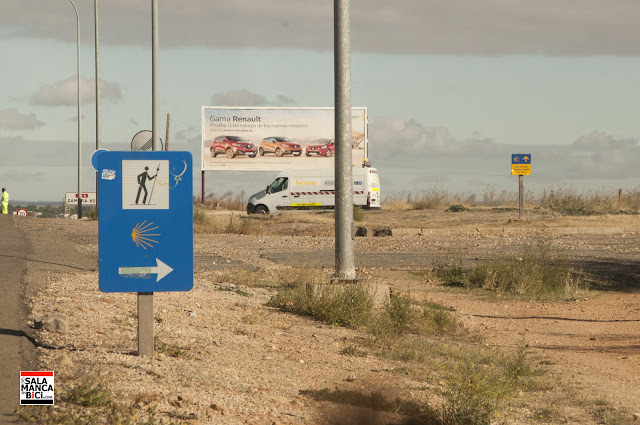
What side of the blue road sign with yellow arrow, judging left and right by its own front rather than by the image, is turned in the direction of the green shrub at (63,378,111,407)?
front

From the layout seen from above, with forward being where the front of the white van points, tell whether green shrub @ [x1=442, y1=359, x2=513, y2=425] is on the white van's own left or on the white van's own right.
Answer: on the white van's own left

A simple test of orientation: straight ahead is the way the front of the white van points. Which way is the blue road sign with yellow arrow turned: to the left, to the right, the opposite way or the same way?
to the left

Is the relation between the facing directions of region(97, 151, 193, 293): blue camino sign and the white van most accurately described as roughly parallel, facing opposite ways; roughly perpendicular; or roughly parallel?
roughly perpendicular

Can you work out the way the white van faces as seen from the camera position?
facing to the left of the viewer

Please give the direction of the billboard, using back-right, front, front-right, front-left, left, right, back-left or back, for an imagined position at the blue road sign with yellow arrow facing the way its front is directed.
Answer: back-right

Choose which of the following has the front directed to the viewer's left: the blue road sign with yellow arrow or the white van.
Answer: the white van

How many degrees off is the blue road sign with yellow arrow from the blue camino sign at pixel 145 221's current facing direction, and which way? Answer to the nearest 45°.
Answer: approximately 135° to its left

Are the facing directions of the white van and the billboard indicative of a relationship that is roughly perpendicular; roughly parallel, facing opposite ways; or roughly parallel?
roughly perpendicular
